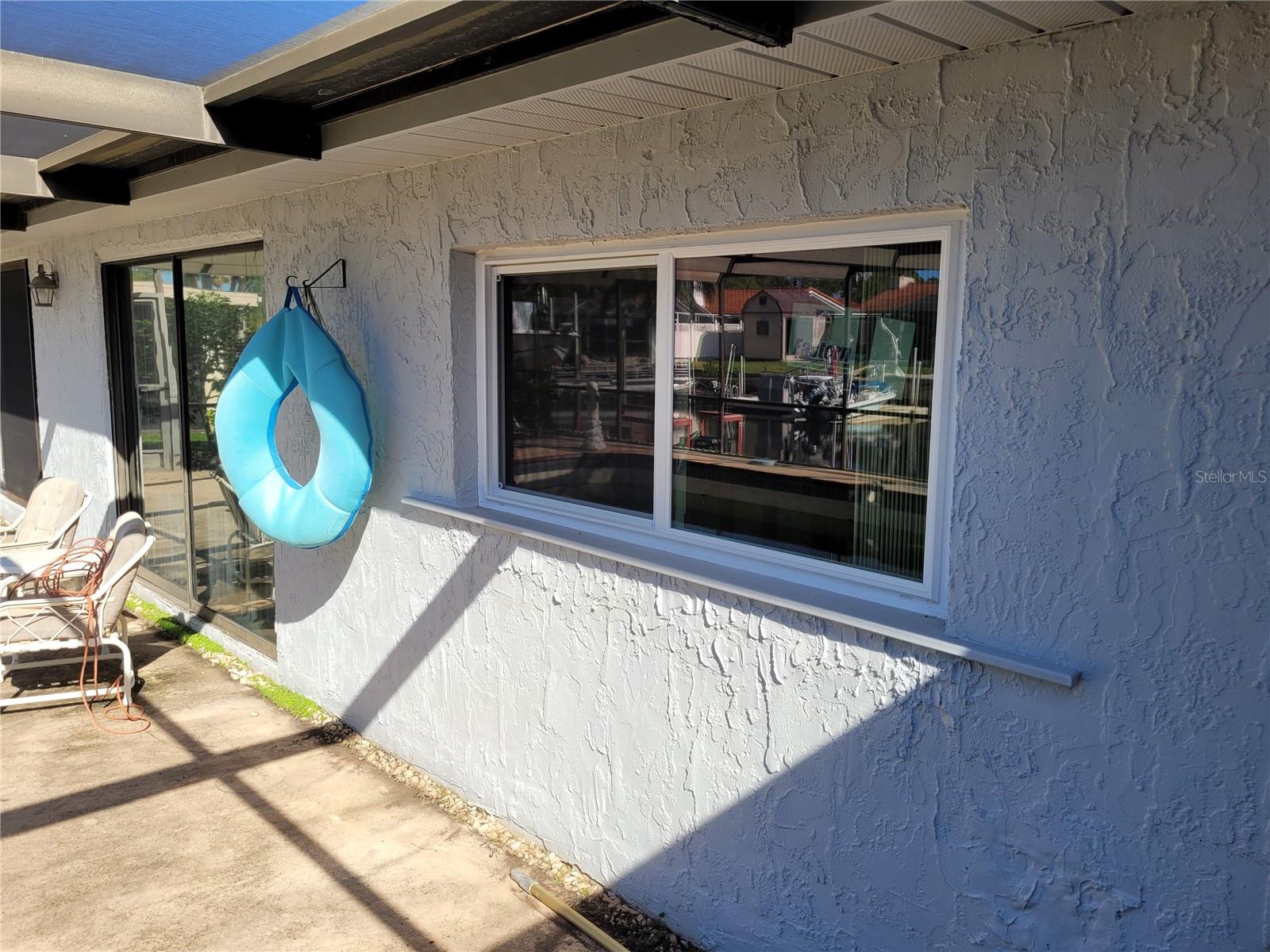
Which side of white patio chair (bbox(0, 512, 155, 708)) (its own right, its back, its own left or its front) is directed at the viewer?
left

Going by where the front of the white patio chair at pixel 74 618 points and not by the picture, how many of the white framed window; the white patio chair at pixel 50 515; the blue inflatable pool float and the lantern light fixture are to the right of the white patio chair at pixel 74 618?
2

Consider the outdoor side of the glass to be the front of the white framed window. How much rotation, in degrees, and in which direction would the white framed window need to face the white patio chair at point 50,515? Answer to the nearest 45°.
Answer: approximately 90° to its right

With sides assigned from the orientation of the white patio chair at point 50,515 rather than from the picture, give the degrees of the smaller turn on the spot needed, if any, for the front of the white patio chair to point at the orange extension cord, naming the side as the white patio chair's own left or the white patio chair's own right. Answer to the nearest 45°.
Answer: approximately 45° to the white patio chair's own left

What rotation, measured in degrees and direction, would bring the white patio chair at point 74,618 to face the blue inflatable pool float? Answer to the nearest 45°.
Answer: approximately 135° to its left

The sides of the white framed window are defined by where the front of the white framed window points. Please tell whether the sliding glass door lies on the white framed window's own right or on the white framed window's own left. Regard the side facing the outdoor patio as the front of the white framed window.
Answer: on the white framed window's own right

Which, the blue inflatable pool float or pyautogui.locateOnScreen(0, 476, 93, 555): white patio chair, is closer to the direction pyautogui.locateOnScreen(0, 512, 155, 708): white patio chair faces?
the white patio chair

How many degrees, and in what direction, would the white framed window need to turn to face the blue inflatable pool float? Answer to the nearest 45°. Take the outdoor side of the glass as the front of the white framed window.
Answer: approximately 90° to its right

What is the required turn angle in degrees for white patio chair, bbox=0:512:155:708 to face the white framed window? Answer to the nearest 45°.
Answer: approximately 135° to its left

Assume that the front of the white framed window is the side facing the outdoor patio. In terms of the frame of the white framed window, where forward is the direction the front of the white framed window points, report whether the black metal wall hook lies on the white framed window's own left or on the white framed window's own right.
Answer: on the white framed window's own right
